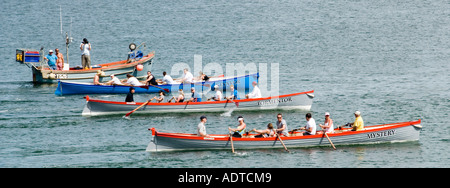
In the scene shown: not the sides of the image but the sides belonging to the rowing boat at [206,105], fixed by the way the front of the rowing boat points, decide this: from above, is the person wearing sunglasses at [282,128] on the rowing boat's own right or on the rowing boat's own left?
on the rowing boat's own right

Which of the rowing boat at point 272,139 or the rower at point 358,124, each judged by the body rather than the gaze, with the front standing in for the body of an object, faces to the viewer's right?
the rowing boat

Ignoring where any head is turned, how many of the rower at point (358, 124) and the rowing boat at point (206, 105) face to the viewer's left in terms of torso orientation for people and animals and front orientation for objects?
1

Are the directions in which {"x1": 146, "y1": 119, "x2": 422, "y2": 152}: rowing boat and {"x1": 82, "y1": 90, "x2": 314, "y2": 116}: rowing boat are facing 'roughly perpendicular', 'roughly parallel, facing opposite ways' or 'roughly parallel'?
roughly parallel

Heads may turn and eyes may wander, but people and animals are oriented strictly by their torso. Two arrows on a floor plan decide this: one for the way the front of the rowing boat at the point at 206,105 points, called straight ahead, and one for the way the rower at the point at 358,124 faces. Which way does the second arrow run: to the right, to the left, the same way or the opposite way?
the opposite way

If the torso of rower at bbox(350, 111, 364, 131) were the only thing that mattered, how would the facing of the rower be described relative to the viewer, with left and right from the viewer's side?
facing to the left of the viewer

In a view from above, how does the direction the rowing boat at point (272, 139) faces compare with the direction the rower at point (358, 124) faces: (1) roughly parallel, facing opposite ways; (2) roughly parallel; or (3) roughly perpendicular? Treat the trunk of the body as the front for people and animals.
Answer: roughly parallel, facing opposite ways

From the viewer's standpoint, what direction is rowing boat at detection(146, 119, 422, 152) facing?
to the viewer's right

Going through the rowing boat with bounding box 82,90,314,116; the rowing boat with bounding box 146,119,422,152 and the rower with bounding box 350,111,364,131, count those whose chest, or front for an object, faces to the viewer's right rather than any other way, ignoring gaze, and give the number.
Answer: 2

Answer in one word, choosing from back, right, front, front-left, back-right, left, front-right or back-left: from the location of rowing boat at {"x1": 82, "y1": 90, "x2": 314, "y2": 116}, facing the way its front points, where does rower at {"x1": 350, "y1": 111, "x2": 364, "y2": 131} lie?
front-right

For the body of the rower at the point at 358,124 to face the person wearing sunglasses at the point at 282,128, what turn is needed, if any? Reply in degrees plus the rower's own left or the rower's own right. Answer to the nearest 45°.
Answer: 0° — they already face them

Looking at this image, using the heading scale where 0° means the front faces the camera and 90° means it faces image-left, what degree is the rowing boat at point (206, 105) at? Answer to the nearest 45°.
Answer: approximately 270°
